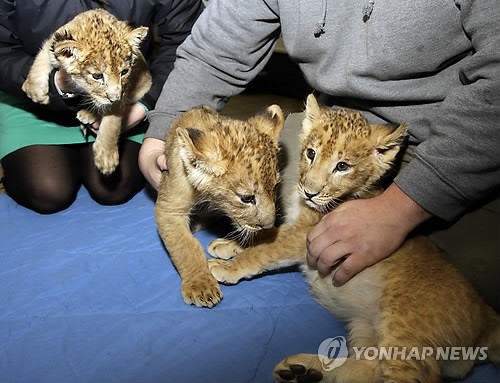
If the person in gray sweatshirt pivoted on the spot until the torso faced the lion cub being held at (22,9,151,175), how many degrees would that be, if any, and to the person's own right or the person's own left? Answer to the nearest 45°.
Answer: approximately 45° to the person's own right

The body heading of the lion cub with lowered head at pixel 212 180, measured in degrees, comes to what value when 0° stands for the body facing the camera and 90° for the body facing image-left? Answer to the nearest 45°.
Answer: approximately 315°

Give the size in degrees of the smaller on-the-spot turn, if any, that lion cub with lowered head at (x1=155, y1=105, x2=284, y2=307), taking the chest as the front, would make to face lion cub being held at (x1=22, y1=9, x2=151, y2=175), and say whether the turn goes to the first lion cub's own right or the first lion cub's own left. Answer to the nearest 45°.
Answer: approximately 180°

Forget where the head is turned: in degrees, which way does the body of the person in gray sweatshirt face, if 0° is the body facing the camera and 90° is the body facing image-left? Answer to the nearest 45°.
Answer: approximately 45°
